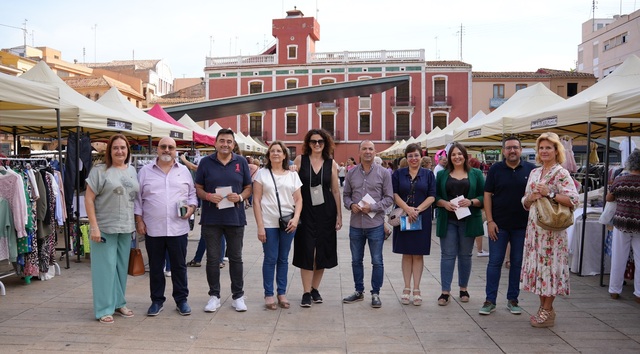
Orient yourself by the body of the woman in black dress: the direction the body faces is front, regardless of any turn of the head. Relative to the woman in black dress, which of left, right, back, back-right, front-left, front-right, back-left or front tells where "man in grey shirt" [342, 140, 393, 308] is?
left

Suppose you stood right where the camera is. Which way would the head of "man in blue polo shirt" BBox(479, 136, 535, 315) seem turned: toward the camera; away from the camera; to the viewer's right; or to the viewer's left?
toward the camera

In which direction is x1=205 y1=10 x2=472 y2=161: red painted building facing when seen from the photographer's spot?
facing the viewer

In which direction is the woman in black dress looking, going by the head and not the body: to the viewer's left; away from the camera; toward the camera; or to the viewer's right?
toward the camera

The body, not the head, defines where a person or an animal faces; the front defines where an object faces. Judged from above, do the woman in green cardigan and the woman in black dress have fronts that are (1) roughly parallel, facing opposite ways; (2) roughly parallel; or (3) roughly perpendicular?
roughly parallel

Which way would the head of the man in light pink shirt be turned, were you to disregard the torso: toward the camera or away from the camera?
toward the camera

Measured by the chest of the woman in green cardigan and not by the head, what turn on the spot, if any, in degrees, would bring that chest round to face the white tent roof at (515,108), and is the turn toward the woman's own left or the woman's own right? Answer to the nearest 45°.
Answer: approximately 180°

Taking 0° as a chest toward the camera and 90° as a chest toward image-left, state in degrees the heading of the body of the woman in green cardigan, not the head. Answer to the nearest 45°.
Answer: approximately 0°

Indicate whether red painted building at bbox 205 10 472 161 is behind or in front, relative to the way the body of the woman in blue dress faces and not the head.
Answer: behind

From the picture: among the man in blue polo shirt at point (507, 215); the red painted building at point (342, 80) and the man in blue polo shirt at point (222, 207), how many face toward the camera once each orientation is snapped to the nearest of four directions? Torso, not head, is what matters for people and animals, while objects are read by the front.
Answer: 3

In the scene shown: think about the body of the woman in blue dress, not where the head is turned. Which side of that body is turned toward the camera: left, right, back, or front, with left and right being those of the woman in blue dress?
front

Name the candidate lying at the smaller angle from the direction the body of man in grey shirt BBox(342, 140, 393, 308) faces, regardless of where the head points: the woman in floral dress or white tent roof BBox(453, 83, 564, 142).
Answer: the woman in floral dress

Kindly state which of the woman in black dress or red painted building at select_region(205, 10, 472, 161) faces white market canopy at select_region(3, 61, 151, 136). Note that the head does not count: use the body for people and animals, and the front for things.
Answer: the red painted building

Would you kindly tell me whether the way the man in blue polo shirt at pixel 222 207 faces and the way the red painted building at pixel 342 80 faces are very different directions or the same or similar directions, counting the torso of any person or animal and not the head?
same or similar directions

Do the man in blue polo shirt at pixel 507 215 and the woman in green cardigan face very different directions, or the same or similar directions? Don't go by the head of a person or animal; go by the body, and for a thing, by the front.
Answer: same or similar directions

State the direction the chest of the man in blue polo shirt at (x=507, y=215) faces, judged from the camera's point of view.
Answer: toward the camera

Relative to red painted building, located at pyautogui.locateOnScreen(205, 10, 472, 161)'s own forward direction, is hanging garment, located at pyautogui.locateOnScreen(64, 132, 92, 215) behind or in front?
in front

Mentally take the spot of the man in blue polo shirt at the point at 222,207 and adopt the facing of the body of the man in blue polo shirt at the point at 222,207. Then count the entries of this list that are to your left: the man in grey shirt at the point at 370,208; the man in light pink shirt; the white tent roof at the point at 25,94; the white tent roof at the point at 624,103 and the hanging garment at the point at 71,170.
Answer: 2

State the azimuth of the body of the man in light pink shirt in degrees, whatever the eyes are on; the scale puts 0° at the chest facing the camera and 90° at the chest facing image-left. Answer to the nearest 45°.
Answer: approximately 0°
